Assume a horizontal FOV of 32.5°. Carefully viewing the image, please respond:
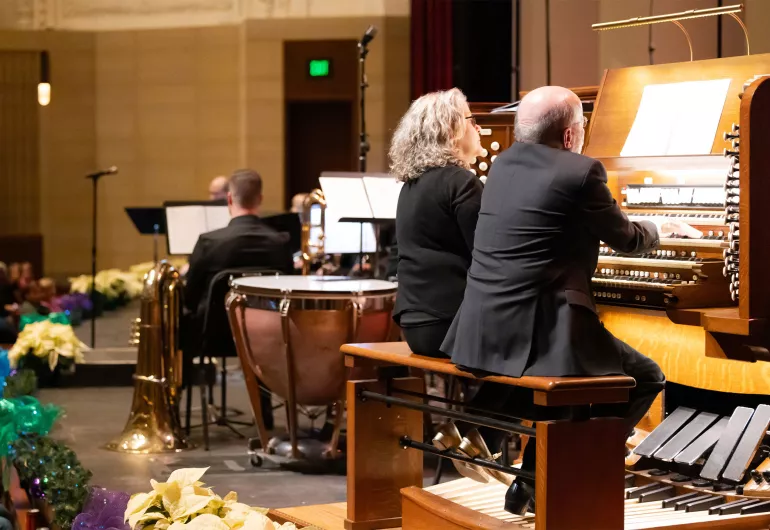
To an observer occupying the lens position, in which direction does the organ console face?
facing the viewer and to the left of the viewer

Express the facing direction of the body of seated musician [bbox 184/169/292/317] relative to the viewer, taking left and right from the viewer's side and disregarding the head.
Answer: facing away from the viewer

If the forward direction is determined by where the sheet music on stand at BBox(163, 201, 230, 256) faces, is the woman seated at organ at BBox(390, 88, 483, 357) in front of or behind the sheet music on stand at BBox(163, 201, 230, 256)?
in front

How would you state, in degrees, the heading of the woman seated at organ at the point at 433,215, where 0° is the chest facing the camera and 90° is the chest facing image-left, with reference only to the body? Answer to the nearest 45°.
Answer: approximately 225°

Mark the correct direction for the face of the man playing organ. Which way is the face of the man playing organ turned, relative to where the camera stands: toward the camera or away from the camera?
away from the camera

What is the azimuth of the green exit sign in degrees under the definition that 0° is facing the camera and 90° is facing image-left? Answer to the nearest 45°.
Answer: approximately 0°

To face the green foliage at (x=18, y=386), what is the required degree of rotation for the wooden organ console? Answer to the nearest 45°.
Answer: approximately 45° to its right

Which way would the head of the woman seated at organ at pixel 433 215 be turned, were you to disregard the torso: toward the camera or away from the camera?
away from the camera

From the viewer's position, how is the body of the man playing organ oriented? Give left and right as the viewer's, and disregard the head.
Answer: facing away from the viewer and to the right of the viewer

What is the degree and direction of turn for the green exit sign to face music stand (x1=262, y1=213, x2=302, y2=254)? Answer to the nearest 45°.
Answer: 0° — it already faces it

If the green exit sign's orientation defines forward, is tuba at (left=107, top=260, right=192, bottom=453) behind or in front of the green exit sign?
in front

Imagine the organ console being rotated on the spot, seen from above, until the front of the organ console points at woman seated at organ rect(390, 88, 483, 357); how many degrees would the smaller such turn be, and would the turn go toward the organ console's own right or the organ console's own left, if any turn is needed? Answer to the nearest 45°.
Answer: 0° — it already faces them

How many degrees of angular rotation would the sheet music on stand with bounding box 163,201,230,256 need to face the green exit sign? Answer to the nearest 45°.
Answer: approximately 180°

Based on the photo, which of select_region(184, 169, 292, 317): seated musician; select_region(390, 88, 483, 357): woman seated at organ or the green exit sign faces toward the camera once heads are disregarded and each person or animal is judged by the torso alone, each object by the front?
the green exit sign

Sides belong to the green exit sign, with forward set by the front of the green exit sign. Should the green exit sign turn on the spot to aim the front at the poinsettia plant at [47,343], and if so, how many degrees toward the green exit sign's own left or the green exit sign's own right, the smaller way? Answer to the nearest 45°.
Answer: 0° — it already faces it
